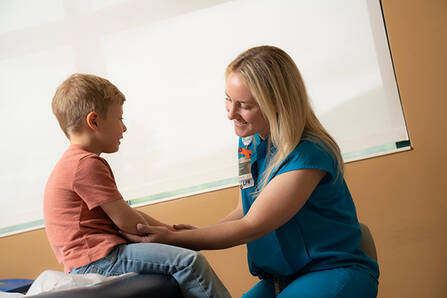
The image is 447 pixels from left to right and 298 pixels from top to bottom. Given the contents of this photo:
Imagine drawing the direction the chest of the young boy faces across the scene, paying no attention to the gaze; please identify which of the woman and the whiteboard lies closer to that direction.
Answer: the woman

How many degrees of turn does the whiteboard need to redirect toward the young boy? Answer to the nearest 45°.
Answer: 0° — it already faces them

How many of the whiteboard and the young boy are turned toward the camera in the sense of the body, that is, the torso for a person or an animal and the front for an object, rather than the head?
1

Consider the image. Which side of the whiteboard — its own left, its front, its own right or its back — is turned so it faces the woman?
front

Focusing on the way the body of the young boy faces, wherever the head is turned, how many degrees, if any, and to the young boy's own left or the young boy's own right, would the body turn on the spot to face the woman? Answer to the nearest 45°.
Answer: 0° — they already face them

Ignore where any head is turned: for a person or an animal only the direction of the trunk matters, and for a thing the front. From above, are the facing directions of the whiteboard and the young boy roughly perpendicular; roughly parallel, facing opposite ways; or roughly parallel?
roughly perpendicular

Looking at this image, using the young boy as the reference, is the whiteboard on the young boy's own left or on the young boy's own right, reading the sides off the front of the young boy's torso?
on the young boy's own left

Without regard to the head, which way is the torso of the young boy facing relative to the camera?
to the viewer's right
